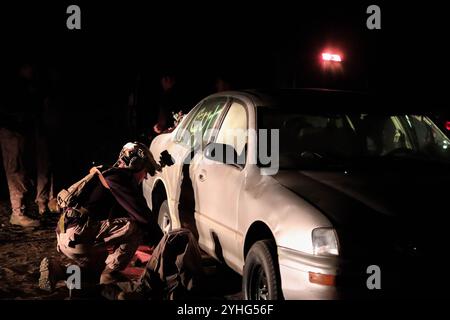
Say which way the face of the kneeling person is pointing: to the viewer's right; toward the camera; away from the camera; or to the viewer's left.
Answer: to the viewer's right

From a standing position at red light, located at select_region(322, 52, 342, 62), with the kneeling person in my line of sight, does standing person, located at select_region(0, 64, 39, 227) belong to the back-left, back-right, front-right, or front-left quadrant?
front-right

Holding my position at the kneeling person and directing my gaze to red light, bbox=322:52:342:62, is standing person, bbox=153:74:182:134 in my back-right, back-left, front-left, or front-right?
front-left
